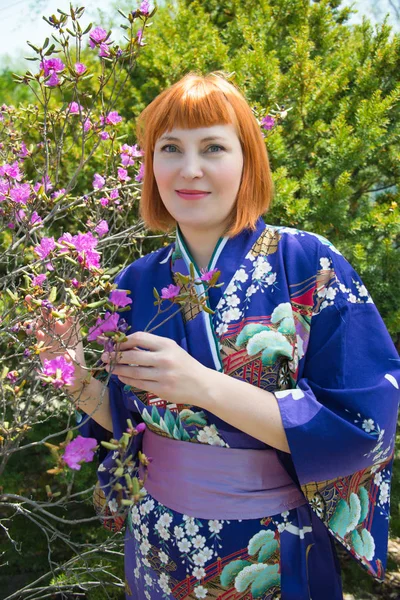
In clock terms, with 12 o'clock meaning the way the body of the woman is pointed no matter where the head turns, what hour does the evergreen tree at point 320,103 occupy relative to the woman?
The evergreen tree is roughly at 5 o'clock from the woman.

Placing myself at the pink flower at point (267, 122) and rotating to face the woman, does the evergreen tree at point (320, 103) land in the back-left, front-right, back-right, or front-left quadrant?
back-left

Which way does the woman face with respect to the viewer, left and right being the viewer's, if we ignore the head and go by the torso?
facing the viewer and to the left of the viewer

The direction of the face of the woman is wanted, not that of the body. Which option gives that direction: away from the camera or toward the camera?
toward the camera

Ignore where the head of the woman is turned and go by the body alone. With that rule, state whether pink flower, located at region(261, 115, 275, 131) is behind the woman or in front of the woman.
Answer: behind
